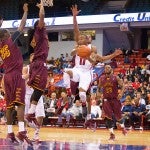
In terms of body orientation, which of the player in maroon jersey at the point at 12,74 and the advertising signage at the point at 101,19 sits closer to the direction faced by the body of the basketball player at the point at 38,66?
the advertising signage

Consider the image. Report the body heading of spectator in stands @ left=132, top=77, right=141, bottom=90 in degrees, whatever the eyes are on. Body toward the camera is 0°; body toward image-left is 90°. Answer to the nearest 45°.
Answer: approximately 0°

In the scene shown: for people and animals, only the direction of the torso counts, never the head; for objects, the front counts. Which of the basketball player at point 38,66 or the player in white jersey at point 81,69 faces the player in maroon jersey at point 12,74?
the player in white jersey

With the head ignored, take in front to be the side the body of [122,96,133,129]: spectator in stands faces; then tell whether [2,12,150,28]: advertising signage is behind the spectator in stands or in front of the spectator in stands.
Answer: behind

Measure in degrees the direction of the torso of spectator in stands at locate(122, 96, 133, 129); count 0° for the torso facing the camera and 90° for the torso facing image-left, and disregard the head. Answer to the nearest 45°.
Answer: approximately 0°

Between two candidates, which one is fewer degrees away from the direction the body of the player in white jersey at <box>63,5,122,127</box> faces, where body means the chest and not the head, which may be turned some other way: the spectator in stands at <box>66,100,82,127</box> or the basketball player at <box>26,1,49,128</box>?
the basketball player

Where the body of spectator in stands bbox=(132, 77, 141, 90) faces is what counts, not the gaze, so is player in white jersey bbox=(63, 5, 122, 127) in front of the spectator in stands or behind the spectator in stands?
in front

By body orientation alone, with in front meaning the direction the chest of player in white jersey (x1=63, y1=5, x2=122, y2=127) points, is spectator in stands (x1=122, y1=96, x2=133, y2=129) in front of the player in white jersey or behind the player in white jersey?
behind
